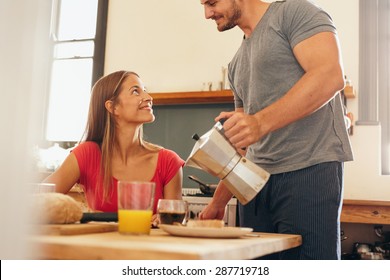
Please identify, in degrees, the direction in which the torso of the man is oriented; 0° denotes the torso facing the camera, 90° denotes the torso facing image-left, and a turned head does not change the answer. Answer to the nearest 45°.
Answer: approximately 45°

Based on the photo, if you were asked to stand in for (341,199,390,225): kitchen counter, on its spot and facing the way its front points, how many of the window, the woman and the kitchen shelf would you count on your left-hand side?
0

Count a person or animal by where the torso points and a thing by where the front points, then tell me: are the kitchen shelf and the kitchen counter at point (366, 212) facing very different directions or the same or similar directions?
same or similar directions

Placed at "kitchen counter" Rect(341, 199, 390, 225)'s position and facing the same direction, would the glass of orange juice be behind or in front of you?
in front

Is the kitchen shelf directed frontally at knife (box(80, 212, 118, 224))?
yes

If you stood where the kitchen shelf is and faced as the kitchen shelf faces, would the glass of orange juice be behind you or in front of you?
in front

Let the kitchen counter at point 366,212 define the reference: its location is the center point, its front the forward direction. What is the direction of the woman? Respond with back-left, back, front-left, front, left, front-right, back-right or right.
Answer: front-right

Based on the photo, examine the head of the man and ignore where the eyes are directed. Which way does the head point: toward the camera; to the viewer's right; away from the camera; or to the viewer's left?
to the viewer's left

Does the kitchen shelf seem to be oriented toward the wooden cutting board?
yes

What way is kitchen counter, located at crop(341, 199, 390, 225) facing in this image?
toward the camera

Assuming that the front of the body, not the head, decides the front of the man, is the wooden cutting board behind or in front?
in front

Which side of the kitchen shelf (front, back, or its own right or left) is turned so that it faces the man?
front

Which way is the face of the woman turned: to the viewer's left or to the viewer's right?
to the viewer's right

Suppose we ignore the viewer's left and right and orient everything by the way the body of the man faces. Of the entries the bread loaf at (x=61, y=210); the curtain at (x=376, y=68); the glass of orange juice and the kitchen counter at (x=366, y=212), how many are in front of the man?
2

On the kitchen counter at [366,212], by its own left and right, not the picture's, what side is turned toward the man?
front

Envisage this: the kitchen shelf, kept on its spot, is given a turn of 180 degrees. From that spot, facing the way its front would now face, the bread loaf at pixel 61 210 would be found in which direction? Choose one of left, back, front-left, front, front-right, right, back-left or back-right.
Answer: back
